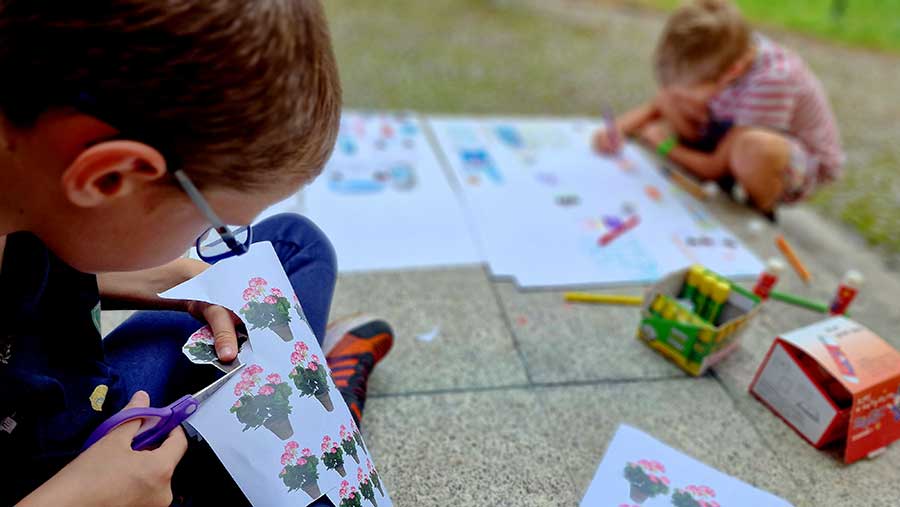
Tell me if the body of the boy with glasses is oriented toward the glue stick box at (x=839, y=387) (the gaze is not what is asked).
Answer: yes

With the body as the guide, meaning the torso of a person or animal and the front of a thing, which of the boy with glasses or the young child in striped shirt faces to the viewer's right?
the boy with glasses

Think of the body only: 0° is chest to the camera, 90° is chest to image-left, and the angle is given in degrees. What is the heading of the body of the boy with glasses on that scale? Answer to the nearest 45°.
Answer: approximately 270°

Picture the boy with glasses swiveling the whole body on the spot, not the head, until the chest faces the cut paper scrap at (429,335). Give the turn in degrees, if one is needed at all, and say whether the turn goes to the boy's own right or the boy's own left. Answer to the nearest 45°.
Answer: approximately 45° to the boy's own left

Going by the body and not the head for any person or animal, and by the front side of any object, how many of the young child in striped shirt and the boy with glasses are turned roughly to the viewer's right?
1

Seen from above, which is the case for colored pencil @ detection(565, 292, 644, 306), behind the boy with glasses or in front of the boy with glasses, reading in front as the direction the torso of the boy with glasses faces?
in front

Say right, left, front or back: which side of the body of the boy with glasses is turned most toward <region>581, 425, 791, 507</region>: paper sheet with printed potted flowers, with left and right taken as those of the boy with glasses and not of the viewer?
front

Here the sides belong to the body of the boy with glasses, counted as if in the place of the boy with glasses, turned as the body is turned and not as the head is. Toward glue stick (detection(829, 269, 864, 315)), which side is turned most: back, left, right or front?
front

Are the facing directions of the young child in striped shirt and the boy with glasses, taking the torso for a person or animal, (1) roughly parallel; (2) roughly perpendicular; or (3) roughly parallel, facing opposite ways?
roughly parallel, facing opposite ways

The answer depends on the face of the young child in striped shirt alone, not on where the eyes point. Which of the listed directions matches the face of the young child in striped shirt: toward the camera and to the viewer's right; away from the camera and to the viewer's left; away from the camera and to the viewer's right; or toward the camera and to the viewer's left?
toward the camera and to the viewer's left

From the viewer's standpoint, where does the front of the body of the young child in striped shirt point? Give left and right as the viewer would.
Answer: facing the viewer and to the left of the viewer

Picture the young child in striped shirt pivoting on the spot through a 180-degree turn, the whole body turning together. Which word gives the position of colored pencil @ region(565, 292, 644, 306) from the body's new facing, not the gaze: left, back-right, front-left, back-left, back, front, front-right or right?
back-right

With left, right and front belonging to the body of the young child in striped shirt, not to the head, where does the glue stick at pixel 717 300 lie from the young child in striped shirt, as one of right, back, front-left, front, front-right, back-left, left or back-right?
front-left

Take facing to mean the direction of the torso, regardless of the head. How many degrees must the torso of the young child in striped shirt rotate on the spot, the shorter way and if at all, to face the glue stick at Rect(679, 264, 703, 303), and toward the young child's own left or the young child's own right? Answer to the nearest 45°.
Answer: approximately 45° to the young child's own left
